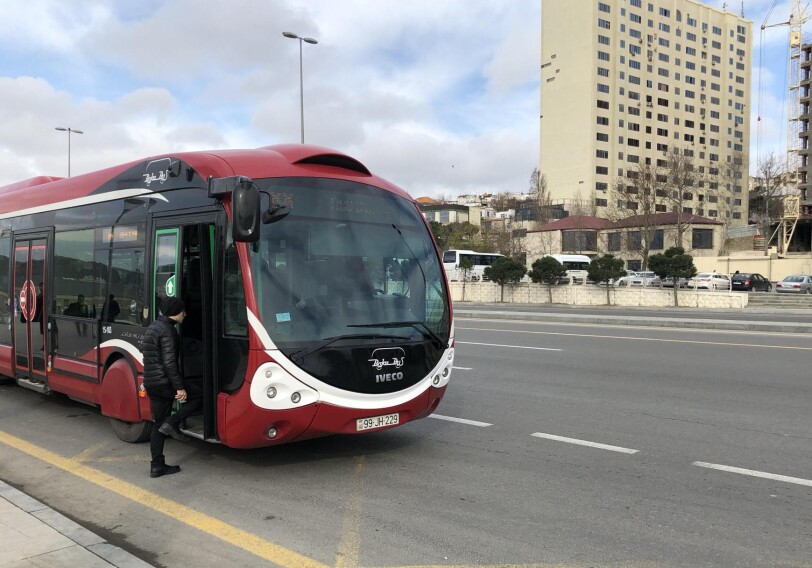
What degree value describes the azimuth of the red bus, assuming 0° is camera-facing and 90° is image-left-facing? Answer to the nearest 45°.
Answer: approximately 315°

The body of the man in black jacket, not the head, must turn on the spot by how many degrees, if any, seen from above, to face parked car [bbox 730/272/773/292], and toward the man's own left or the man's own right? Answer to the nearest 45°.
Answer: approximately 45° to the man's own left

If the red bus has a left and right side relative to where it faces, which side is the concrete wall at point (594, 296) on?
on its left

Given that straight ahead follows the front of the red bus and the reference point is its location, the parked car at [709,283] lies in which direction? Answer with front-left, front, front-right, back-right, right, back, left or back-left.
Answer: left

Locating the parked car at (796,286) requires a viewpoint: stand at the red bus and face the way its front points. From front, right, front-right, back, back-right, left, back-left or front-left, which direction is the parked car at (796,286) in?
left

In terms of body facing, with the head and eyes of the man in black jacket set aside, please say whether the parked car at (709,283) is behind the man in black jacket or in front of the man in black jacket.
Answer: in front

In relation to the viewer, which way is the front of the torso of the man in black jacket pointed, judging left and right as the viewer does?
facing to the right of the viewer

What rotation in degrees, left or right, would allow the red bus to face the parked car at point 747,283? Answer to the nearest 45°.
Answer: approximately 90° to its left

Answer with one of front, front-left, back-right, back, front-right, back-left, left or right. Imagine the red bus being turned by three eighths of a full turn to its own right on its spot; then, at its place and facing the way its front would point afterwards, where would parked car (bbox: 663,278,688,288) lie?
back-right

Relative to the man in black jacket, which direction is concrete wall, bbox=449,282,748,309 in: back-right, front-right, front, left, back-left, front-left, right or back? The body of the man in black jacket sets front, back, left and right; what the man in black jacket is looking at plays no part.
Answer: front-left
